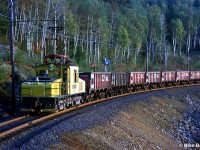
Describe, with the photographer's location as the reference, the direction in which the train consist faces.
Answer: facing the viewer and to the left of the viewer
